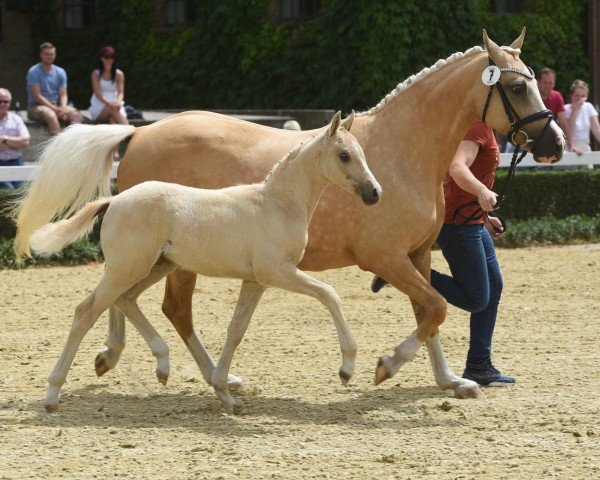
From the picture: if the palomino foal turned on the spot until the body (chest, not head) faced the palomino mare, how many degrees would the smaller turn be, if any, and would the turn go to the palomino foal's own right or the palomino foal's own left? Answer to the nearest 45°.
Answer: approximately 45° to the palomino foal's own left

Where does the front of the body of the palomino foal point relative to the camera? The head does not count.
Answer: to the viewer's right

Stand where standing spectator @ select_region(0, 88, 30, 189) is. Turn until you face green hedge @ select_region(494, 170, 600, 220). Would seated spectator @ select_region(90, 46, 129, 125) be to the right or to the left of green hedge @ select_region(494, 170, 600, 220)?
left

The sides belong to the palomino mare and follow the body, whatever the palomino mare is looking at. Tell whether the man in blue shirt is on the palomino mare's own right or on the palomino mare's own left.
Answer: on the palomino mare's own left

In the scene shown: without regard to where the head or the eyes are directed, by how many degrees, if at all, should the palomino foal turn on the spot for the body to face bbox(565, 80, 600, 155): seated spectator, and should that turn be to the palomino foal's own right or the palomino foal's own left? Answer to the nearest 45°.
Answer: approximately 45° to the palomino foal's own left

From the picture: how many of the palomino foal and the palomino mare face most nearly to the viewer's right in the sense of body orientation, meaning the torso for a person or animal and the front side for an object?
2

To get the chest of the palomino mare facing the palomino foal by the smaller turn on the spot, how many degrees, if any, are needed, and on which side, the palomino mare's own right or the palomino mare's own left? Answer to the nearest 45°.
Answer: approximately 135° to the palomino mare's own right

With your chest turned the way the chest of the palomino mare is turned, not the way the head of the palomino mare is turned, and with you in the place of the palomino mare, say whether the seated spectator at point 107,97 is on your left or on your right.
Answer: on your left

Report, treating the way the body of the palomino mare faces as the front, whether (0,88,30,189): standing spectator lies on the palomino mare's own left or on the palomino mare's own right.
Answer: on the palomino mare's own left

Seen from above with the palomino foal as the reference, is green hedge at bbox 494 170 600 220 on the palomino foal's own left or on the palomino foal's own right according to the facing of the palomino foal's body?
on the palomino foal's own left

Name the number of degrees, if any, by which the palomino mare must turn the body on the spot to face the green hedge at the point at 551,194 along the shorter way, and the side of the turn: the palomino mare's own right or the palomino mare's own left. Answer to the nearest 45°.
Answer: approximately 90° to the palomino mare's own left

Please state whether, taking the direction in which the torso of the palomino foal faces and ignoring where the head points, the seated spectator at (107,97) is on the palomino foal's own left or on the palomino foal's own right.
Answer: on the palomino foal's own left

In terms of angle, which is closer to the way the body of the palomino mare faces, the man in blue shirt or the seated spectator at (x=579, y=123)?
the seated spectator

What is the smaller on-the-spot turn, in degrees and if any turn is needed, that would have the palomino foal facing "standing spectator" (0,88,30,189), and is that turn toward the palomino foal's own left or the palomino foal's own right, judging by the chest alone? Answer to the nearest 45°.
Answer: approximately 90° to the palomino foal's own left

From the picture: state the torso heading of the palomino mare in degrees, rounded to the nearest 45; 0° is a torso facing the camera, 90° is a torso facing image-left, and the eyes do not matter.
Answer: approximately 270°
